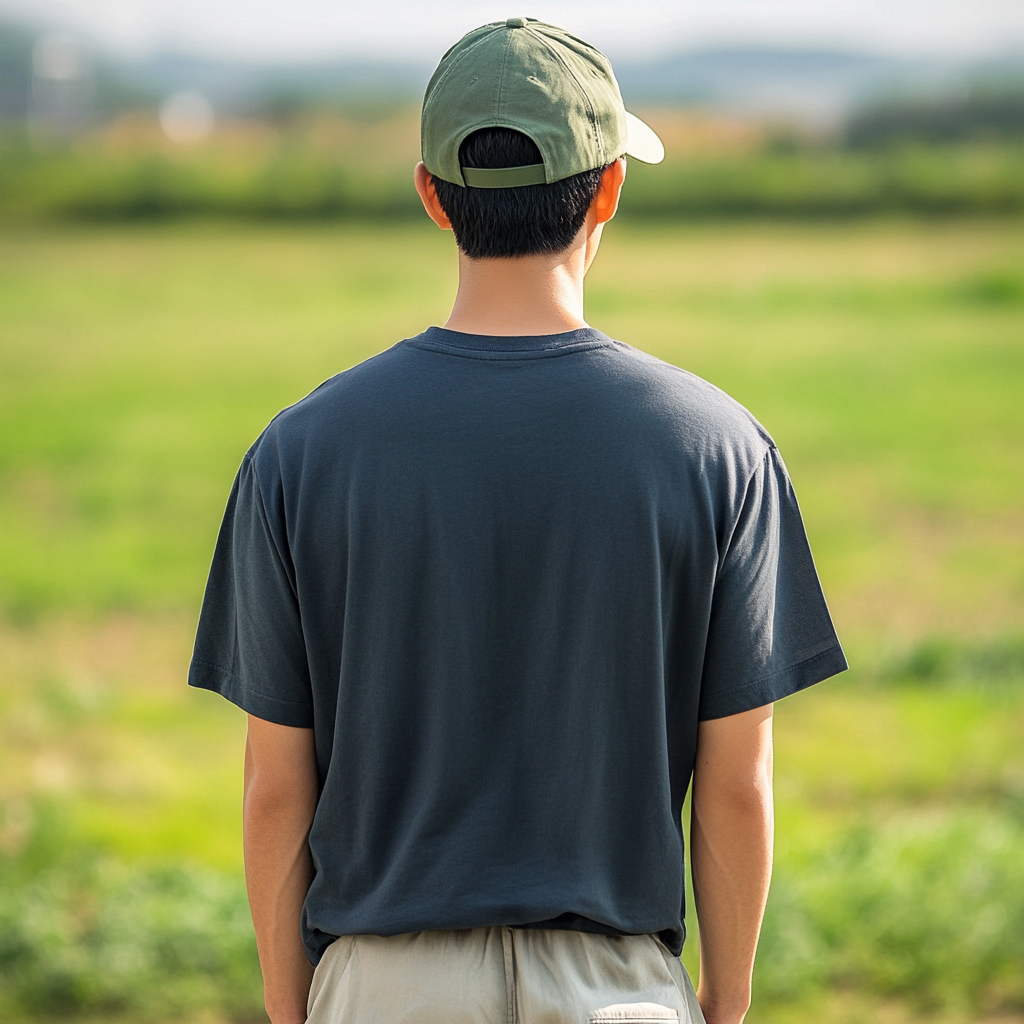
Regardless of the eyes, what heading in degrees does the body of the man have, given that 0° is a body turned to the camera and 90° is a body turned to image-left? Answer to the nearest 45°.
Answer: approximately 180°
